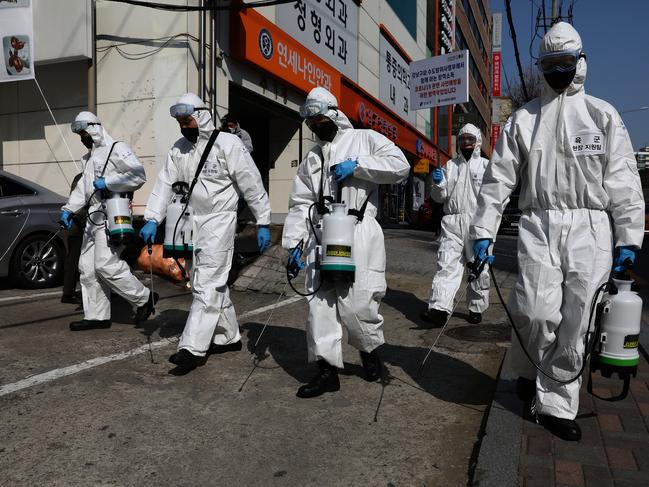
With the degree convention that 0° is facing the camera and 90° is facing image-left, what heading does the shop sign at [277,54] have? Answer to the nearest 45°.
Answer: approximately 315°

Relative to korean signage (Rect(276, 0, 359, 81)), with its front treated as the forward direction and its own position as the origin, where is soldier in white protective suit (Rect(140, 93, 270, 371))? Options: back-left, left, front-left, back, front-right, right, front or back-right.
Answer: front-right

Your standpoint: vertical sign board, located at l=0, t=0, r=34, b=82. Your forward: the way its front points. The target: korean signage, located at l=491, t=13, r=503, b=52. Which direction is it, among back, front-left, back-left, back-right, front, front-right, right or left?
back-left

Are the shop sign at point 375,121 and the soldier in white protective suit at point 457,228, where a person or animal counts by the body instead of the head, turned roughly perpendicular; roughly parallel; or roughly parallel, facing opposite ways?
roughly perpendicular

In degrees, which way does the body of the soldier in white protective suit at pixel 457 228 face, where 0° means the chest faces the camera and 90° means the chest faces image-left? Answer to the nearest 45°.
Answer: approximately 45°

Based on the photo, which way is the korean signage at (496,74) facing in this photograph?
toward the camera

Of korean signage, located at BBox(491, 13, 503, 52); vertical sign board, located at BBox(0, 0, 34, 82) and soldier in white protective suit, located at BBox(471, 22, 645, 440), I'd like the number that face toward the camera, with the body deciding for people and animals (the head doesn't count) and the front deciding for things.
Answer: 3
